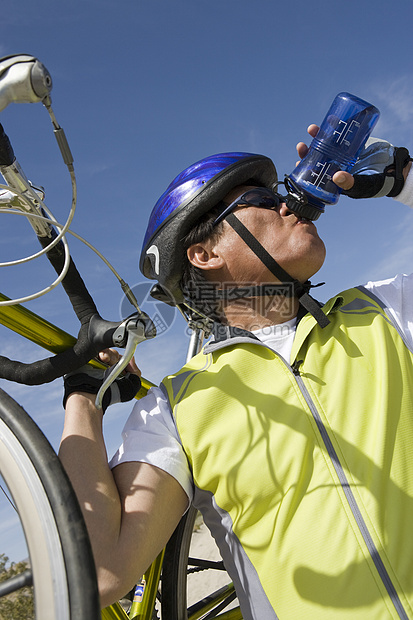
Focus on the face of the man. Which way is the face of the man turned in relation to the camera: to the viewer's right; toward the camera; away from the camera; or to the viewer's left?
to the viewer's right

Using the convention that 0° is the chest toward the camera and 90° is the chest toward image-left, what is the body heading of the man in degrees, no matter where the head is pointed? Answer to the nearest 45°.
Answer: approximately 315°
